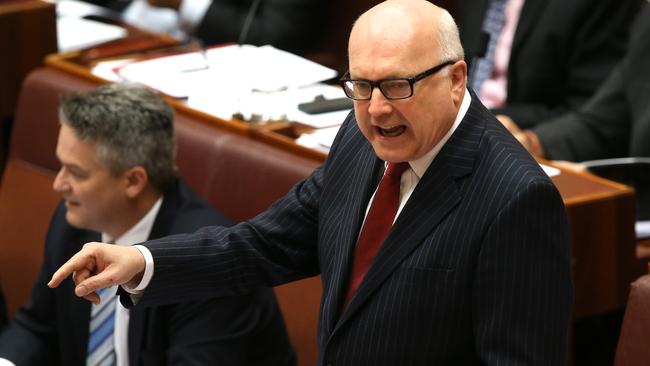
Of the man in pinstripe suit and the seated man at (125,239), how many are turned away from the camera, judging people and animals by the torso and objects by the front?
0

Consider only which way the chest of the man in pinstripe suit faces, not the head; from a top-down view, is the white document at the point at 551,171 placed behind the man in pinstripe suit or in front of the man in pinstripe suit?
behind

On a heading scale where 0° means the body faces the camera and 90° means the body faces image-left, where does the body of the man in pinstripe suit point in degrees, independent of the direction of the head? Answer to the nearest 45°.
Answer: approximately 45°

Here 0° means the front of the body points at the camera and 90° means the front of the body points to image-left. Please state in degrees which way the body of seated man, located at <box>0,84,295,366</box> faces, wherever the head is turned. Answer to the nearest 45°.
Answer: approximately 45°

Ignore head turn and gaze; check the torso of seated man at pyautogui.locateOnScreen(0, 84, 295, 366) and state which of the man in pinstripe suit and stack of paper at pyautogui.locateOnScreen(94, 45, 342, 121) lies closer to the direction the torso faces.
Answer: the man in pinstripe suit

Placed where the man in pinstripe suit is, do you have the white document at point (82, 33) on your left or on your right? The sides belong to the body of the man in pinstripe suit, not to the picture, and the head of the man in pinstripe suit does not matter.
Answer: on your right

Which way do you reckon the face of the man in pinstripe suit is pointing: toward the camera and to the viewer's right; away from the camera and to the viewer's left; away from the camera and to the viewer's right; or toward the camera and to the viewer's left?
toward the camera and to the viewer's left

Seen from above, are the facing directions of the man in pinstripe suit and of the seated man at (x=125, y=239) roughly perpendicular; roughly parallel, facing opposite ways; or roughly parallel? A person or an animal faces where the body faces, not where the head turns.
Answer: roughly parallel

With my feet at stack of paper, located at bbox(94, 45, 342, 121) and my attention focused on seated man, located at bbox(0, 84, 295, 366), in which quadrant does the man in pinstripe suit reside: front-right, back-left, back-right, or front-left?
front-left

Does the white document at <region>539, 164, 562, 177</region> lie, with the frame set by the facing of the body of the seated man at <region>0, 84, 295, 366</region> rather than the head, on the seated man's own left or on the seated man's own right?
on the seated man's own left

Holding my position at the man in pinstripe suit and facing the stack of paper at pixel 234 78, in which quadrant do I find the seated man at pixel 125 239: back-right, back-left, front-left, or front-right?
front-left

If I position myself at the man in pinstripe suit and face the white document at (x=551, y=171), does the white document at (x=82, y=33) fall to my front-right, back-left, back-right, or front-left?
front-left
